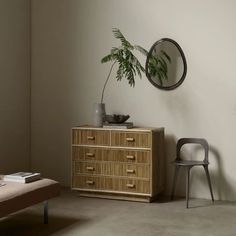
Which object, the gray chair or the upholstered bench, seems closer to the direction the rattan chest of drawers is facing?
the upholstered bench

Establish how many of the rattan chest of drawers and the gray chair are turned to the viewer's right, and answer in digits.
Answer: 0

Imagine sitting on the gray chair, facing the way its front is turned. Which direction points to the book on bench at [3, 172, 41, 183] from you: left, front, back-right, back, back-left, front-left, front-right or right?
front

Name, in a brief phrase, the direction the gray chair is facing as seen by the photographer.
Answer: facing the viewer and to the left of the viewer

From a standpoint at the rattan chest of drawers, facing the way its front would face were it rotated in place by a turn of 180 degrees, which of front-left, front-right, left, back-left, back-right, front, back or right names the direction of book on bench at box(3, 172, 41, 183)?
back

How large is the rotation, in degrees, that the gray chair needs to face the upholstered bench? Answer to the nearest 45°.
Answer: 0° — it already faces it

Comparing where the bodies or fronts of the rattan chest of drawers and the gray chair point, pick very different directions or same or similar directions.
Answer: same or similar directions

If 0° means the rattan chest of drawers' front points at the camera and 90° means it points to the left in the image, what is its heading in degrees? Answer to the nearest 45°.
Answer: approximately 45°

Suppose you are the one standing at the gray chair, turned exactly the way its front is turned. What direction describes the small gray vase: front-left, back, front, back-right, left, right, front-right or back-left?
front-right
